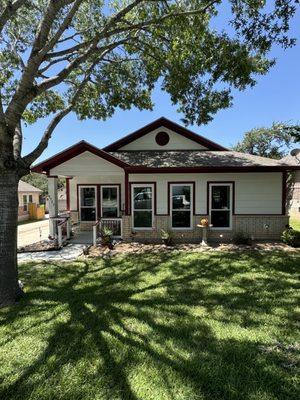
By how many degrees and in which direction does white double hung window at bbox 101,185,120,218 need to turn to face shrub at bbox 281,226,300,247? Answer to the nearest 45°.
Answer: approximately 45° to its left

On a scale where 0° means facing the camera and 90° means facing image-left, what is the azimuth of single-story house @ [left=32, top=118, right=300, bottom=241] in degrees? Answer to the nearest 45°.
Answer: approximately 0°

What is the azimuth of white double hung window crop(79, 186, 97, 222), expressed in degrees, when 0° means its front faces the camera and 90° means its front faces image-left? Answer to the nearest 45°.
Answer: approximately 0°

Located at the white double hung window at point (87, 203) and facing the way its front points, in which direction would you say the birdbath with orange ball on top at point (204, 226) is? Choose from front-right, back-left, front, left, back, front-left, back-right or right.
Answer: front-left
